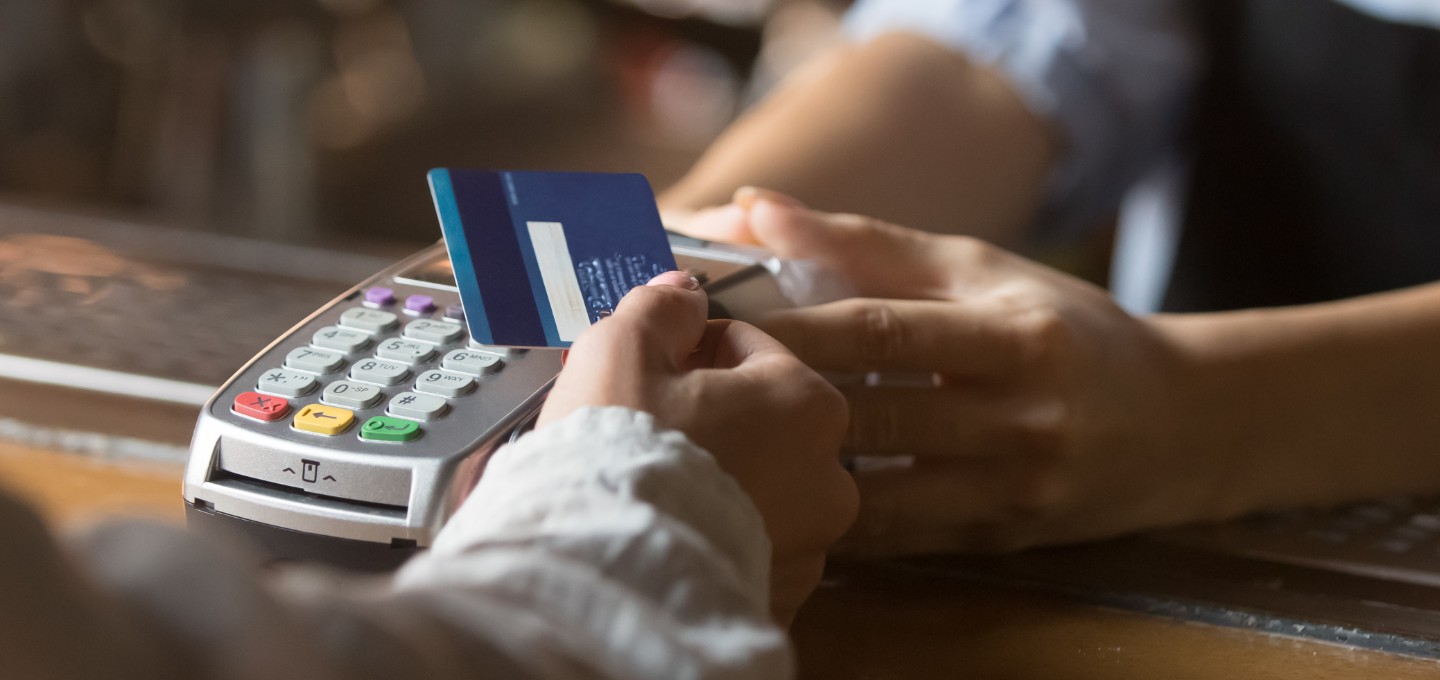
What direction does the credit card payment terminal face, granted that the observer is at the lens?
facing the viewer and to the left of the viewer
